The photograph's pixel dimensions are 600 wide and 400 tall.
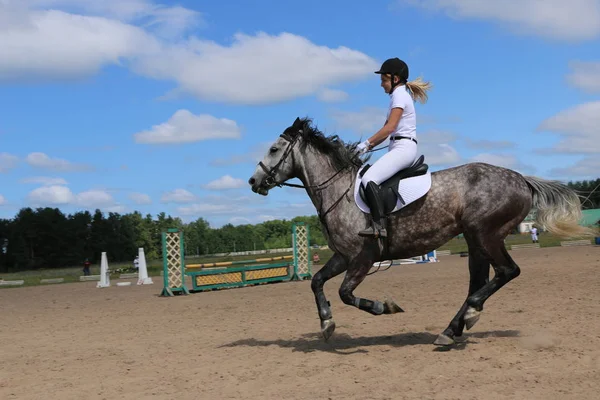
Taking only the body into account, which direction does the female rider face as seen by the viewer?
to the viewer's left

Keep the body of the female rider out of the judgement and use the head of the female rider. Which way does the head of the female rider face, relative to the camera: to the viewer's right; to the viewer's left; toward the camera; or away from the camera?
to the viewer's left

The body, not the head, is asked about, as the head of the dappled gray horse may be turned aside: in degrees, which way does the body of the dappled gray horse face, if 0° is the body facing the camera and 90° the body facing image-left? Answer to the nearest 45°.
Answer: approximately 90°
